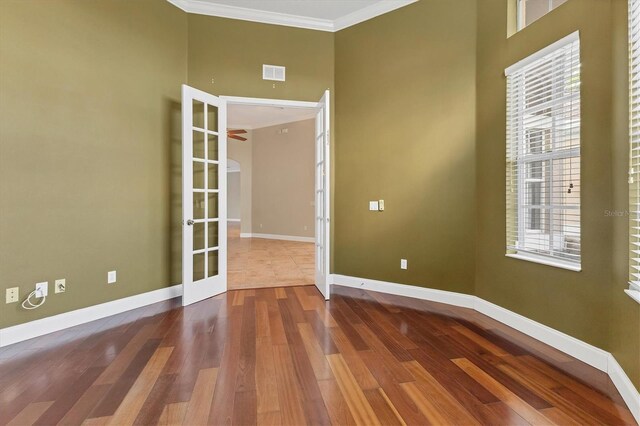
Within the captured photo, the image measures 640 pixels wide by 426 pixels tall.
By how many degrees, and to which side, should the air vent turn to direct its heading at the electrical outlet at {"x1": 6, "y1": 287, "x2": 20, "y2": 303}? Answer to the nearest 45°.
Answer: approximately 45° to its right

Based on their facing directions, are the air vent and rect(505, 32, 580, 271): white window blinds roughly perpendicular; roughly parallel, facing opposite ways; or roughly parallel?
roughly perpendicular

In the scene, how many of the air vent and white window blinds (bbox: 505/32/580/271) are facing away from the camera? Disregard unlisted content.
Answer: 0

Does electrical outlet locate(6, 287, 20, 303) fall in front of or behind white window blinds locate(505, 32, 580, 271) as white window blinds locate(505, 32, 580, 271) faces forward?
in front

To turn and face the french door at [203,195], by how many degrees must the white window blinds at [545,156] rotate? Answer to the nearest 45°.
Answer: approximately 45° to its right

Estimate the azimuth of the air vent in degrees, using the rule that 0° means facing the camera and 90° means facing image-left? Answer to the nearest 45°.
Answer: approximately 0°

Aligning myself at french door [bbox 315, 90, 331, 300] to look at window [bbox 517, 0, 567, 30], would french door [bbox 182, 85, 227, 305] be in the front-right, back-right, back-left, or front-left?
back-right

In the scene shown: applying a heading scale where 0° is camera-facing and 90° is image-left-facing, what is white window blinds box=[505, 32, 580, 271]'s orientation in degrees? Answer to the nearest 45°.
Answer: approximately 45°
